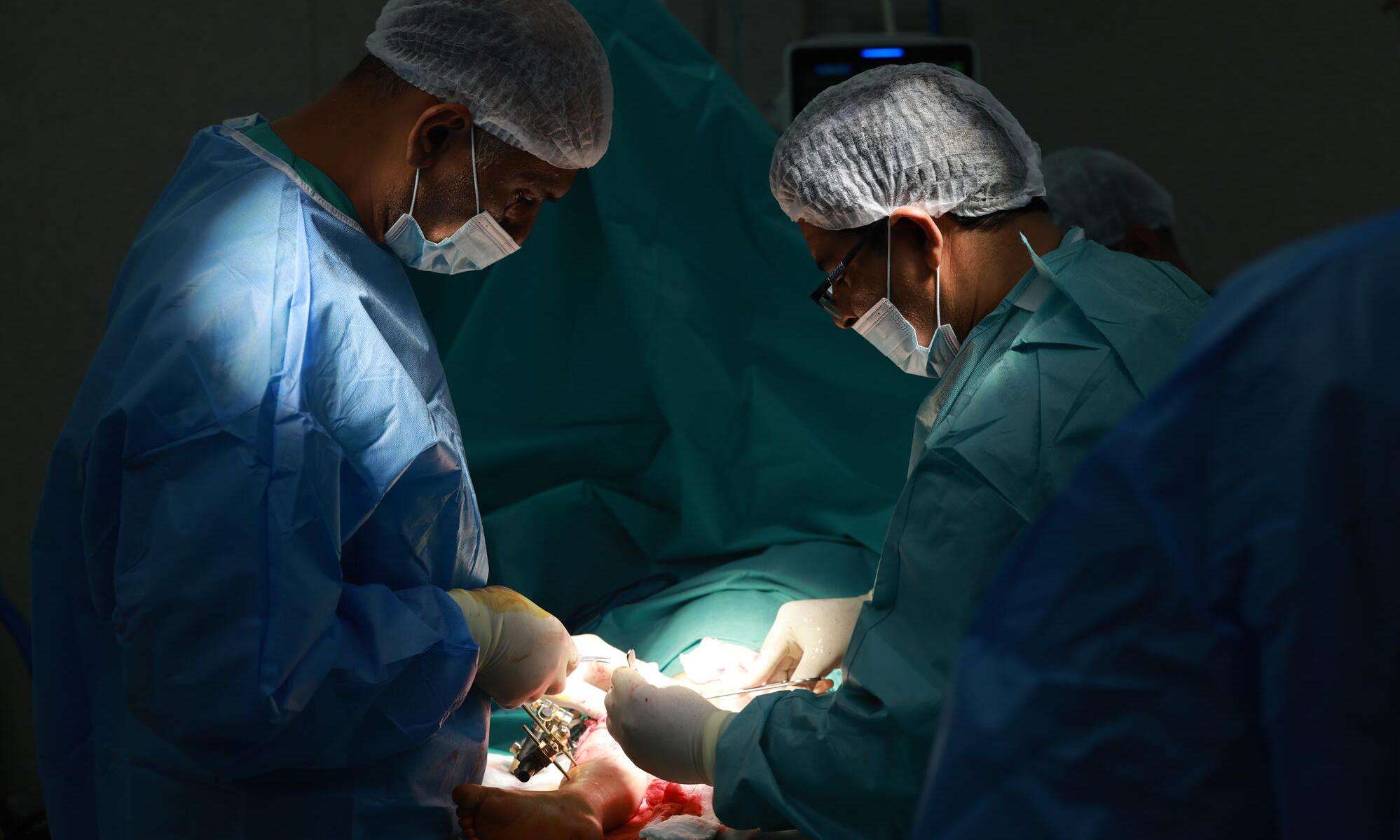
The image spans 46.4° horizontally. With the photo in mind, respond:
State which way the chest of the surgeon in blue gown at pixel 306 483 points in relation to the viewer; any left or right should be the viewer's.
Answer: facing to the right of the viewer

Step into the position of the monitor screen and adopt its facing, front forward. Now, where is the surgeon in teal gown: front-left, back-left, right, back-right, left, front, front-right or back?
front

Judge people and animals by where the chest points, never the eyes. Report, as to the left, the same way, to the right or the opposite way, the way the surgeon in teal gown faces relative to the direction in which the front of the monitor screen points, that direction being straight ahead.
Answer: to the right

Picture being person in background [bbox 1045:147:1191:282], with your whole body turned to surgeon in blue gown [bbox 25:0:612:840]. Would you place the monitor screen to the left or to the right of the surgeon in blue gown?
right

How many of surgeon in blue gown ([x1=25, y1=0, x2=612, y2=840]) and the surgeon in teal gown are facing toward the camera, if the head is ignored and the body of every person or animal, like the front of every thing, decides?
0

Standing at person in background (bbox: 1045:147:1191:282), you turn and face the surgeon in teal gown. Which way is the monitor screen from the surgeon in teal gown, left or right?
right

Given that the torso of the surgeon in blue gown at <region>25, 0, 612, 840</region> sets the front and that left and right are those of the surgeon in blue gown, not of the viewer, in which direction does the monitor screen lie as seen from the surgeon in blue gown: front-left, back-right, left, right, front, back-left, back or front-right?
front-left

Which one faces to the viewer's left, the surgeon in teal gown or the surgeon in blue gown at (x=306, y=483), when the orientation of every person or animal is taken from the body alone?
the surgeon in teal gown

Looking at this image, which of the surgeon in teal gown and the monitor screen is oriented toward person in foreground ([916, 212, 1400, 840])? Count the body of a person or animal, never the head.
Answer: the monitor screen

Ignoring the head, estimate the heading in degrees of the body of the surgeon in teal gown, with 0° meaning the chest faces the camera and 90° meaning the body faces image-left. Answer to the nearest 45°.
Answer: approximately 90°

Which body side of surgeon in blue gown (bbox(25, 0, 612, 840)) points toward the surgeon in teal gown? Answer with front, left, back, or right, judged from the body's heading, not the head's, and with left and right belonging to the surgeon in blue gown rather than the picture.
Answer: front

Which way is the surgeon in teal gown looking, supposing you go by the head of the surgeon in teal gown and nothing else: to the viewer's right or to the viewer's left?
to the viewer's left

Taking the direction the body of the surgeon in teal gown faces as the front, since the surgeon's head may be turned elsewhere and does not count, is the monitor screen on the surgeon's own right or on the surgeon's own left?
on the surgeon's own right

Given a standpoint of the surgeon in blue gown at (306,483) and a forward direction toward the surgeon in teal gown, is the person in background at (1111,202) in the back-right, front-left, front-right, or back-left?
front-left

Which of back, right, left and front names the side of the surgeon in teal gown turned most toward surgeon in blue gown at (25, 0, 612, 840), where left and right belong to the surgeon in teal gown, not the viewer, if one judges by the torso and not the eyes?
front

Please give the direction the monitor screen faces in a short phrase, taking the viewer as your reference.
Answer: facing the viewer
